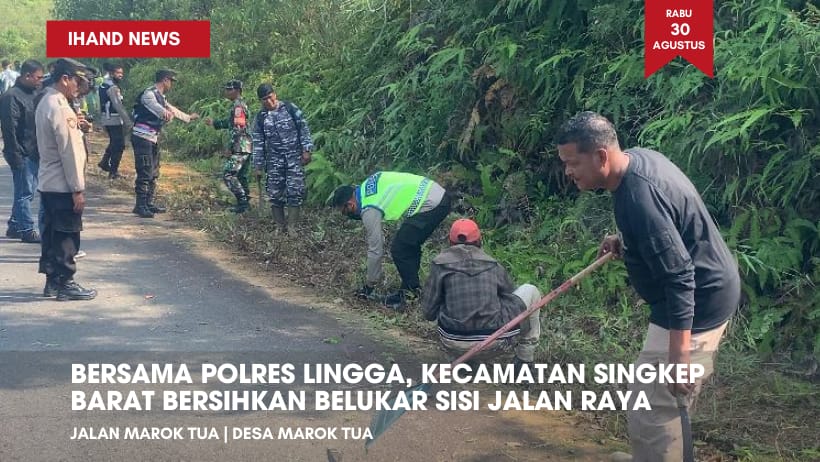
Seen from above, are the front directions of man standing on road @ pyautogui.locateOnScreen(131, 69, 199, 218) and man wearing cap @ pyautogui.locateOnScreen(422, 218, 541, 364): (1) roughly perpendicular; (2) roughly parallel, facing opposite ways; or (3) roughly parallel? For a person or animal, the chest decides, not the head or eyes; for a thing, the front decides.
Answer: roughly perpendicular

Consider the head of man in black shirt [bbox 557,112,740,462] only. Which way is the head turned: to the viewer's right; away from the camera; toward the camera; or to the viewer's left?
to the viewer's left

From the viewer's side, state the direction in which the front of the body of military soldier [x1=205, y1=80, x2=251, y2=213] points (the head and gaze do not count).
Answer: to the viewer's left

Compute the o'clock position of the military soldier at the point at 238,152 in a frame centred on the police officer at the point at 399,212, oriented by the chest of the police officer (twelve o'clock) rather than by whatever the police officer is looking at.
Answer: The military soldier is roughly at 2 o'clock from the police officer.

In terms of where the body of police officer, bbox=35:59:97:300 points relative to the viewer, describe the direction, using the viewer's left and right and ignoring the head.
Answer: facing to the right of the viewer

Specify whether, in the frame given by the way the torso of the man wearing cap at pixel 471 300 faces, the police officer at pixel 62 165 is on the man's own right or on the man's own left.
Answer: on the man's own left

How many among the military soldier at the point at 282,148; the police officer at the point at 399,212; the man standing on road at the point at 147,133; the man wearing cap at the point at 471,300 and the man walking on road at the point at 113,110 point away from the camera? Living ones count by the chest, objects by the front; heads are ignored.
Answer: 1

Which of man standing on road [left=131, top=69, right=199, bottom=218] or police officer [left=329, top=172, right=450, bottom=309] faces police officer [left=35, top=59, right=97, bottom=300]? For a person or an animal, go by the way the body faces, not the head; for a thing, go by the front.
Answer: police officer [left=329, top=172, right=450, bottom=309]

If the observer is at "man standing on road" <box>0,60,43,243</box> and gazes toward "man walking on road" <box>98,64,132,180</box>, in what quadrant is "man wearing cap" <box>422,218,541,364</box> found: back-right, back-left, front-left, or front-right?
back-right

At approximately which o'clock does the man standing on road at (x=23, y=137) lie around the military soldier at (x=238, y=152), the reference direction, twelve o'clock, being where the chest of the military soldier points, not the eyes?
The man standing on road is roughly at 11 o'clock from the military soldier.

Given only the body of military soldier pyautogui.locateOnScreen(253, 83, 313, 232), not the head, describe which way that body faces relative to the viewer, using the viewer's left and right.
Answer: facing the viewer

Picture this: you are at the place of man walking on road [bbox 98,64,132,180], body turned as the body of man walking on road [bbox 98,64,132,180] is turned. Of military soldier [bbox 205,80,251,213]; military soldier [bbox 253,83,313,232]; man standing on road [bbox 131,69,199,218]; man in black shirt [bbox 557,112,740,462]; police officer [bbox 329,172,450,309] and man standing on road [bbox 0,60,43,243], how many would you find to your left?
0

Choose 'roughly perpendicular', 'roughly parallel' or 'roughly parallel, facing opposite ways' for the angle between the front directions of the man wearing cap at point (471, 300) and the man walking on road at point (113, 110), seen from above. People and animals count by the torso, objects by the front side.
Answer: roughly perpendicular

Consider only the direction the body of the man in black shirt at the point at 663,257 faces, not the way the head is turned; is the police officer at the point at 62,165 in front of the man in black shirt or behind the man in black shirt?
in front

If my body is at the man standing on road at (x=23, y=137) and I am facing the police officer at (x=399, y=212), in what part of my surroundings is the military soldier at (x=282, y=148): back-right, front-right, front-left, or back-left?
front-left

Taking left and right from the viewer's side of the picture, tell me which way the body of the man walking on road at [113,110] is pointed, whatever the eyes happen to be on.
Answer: facing to the right of the viewer

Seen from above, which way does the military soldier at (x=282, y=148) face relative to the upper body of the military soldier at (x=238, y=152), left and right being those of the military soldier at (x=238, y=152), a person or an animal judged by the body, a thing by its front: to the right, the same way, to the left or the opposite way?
to the left

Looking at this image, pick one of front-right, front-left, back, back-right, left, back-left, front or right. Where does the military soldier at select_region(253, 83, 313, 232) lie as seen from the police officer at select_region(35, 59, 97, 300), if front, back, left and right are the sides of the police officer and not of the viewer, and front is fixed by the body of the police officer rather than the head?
front-left

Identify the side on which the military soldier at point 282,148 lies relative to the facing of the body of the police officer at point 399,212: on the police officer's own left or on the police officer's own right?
on the police officer's own right

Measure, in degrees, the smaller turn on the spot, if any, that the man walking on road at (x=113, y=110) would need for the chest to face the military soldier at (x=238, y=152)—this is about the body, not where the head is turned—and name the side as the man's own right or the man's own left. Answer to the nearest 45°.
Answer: approximately 45° to the man's own right
